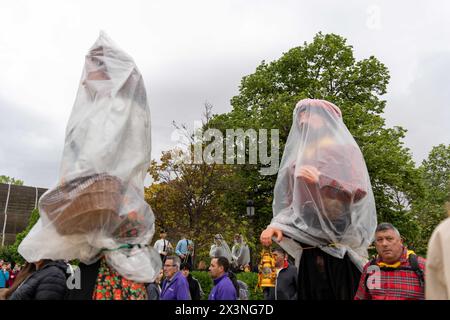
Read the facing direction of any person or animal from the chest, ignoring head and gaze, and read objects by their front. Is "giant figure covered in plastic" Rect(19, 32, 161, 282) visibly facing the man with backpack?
no

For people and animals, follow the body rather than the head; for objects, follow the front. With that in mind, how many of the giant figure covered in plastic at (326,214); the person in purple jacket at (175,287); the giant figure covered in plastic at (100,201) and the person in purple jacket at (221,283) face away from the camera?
0

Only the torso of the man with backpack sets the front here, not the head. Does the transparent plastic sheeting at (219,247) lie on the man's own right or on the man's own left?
on the man's own right

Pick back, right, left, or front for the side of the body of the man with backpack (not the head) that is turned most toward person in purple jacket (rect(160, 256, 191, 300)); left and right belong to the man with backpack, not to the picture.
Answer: right

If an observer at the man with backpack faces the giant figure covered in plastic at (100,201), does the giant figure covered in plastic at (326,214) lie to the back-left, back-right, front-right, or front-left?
front-right

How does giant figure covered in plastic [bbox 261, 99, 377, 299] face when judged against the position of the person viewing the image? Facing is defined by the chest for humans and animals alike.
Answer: facing the viewer and to the left of the viewer

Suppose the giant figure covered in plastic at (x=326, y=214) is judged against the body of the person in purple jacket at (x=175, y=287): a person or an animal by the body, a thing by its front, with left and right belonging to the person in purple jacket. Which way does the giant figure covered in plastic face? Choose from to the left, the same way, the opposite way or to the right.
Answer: the same way

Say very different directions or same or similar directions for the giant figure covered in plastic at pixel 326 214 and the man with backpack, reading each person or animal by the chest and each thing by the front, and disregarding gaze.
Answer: same or similar directions
